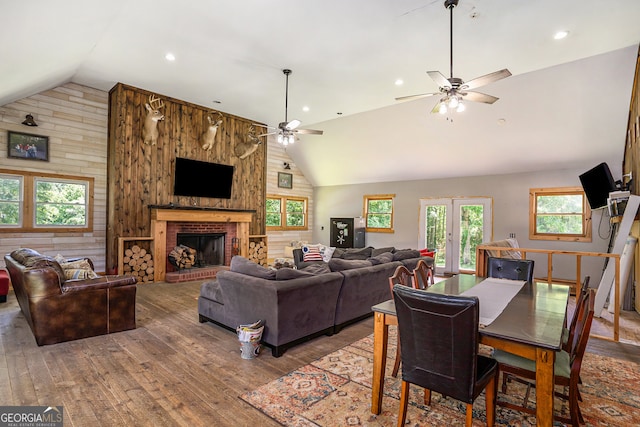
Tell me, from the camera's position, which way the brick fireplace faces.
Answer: facing the viewer and to the right of the viewer

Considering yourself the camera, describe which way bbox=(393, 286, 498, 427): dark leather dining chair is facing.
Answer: facing away from the viewer and to the right of the viewer

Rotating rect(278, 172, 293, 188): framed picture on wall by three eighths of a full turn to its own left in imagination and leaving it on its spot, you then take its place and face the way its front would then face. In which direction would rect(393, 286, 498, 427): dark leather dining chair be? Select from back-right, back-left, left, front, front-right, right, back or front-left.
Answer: back

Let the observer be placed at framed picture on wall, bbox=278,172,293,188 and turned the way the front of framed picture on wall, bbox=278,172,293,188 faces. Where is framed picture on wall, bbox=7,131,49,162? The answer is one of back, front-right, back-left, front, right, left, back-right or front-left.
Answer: right

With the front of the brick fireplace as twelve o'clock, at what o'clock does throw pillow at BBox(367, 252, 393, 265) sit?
The throw pillow is roughly at 12 o'clock from the brick fireplace.

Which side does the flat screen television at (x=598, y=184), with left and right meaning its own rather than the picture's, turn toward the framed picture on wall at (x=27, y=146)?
front

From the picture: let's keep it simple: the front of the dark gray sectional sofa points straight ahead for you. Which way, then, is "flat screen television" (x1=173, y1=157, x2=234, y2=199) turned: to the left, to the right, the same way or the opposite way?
the opposite way

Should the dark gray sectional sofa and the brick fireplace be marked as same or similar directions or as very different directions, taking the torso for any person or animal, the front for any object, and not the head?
very different directions

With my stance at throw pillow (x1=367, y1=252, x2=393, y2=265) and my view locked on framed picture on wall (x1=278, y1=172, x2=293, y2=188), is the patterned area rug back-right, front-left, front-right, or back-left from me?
back-left

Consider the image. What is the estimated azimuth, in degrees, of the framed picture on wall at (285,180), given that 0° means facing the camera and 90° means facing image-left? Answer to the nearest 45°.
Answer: approximately 315°

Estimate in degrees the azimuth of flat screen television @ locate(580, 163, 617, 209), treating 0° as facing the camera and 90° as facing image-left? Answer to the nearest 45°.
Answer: approximately 45°

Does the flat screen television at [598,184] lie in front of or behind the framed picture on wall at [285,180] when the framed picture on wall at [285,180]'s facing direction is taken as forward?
in front

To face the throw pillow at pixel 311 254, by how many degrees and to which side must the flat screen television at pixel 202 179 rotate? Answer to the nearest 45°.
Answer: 0° — it already faces it

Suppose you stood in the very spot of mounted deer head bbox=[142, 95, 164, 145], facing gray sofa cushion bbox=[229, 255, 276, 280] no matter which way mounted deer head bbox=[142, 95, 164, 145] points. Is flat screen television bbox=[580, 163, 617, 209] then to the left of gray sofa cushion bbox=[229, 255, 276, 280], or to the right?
left

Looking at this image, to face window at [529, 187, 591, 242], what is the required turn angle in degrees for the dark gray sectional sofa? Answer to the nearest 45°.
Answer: approximately 90° to its right

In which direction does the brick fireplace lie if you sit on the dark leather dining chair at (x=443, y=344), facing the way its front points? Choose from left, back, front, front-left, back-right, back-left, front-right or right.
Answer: left

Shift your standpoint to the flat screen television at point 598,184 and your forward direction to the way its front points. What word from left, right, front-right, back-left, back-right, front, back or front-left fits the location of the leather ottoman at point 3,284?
front

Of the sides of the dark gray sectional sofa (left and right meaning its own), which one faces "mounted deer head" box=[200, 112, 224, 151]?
front
